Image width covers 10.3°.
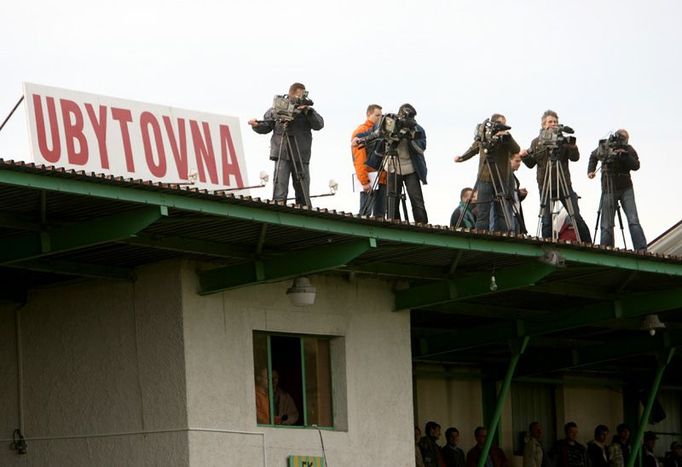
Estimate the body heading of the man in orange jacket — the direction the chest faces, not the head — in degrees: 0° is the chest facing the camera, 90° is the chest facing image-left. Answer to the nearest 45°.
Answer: approximately 315°
